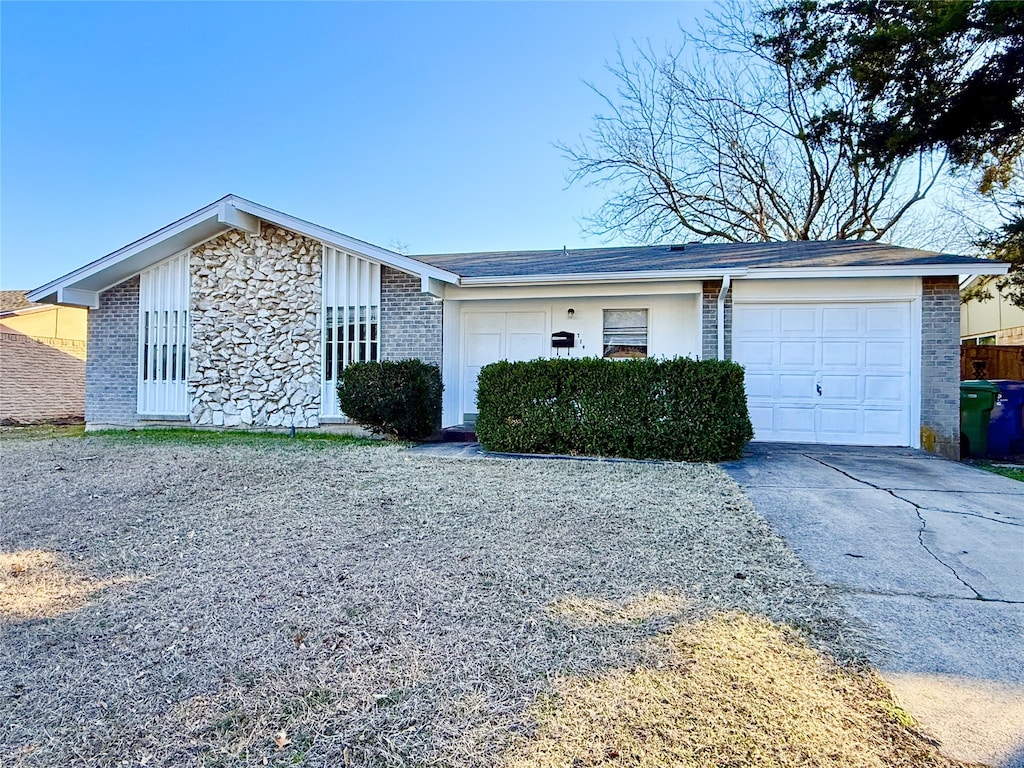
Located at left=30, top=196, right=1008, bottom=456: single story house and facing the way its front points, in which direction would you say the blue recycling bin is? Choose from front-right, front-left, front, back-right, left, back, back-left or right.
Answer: left

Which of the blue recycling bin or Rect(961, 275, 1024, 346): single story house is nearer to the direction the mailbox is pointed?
the blue recycling bin

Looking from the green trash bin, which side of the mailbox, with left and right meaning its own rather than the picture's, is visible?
left

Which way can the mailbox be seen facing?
toward the camera

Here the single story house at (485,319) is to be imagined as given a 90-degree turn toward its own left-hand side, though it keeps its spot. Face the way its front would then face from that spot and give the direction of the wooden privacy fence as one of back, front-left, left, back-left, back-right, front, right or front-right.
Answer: front

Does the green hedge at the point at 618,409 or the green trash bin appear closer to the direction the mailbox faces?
the green hedge

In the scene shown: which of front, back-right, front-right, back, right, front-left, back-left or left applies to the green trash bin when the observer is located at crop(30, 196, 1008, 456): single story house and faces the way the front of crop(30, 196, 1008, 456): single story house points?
left

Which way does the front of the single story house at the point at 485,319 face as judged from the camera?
facing the viewer

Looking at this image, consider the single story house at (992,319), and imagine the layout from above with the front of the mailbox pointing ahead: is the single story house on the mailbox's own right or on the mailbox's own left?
on the mailbox's own left

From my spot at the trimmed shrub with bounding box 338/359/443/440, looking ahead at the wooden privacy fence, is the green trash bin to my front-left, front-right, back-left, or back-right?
front-right

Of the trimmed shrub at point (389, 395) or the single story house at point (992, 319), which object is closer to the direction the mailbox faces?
the trimmed shrub

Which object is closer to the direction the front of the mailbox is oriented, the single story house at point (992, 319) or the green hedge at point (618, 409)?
the green hedge

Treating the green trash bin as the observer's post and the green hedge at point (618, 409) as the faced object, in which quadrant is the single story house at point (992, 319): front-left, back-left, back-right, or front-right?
back-right

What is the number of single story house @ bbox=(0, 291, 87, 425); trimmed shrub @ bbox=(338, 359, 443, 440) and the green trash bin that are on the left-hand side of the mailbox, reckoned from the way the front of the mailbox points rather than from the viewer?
1

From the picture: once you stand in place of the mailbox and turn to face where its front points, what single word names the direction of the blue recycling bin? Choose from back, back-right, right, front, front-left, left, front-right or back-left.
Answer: left

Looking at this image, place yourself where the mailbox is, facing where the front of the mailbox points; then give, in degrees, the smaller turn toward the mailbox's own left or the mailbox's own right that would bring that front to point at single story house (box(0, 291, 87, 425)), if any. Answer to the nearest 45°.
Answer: approximately 90° to the mailbox's own right
